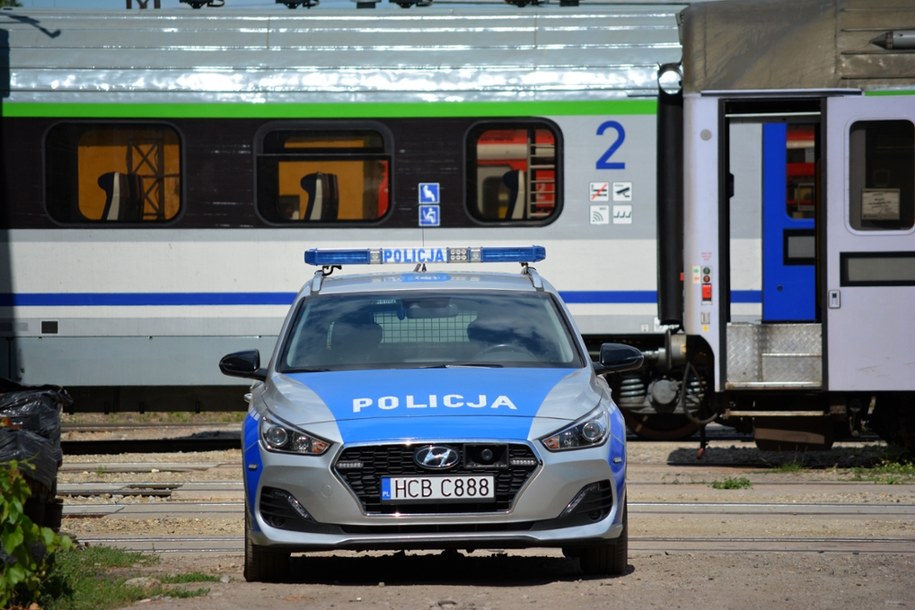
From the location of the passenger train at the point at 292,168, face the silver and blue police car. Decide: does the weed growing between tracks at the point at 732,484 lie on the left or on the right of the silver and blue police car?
left

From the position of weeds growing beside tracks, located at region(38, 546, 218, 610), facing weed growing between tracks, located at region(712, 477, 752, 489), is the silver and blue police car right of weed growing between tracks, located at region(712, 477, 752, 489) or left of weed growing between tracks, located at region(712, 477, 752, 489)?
right

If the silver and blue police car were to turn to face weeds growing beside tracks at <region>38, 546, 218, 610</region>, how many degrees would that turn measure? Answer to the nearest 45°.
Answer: approximately 90° to its right

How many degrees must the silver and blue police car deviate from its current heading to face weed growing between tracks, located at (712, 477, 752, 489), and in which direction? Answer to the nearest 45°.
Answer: approximately 135° to its left

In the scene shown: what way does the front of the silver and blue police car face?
toward the camera

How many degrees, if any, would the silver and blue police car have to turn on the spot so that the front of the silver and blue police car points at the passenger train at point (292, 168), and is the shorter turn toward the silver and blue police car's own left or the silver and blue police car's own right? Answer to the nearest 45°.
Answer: approximately 180°
